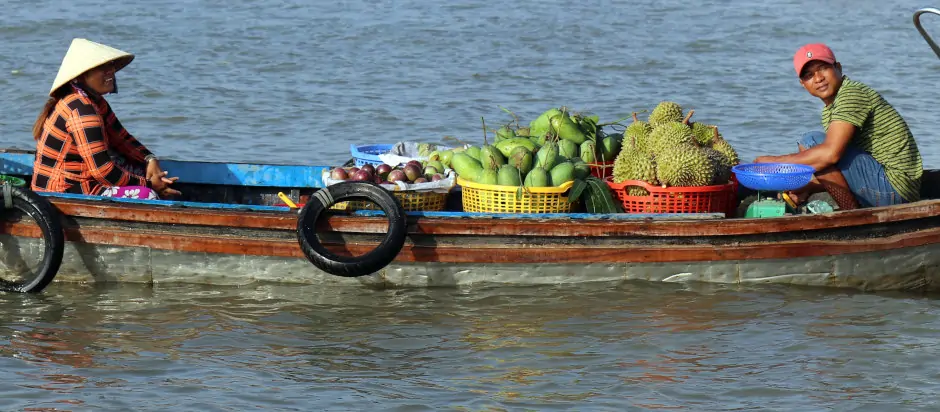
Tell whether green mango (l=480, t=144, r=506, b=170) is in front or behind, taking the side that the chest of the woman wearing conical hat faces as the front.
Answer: in front

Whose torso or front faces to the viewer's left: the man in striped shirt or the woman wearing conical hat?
the man in striped shirt

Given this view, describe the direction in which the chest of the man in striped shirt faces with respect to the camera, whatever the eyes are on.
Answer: to the viewer's left

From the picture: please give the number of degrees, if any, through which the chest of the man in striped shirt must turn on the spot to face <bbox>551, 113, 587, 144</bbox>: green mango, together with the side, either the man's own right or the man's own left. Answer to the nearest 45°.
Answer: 0° — they already face it

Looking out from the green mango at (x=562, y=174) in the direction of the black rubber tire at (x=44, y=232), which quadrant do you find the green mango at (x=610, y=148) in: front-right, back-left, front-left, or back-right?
back-right

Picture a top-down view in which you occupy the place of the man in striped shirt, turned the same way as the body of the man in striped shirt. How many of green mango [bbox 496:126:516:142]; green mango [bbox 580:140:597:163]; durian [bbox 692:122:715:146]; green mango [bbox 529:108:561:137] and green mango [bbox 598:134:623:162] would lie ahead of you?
5

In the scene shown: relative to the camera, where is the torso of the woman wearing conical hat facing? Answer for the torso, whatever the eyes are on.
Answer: to the viewer's right

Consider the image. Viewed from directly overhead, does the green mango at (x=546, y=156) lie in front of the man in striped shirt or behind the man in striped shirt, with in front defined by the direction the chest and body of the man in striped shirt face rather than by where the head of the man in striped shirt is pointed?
in front

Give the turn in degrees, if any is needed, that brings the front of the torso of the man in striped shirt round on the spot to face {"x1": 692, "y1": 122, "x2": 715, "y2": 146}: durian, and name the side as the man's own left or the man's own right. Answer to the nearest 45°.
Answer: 0° — they already face it

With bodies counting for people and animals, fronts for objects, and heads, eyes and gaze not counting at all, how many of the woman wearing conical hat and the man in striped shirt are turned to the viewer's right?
1
